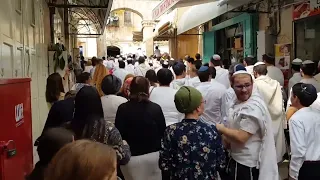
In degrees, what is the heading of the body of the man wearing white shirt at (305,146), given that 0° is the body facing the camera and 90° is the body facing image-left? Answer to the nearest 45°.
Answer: approximately 135°

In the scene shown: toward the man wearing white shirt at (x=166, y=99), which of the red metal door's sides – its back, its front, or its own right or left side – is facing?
left

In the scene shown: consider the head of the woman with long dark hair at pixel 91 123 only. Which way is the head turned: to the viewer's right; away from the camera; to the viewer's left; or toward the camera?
away from the camera

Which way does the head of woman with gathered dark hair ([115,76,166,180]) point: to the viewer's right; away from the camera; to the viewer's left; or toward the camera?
away from the camera

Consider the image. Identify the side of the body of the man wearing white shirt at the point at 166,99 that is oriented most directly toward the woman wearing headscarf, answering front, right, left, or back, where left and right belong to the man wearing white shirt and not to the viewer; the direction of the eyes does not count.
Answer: back

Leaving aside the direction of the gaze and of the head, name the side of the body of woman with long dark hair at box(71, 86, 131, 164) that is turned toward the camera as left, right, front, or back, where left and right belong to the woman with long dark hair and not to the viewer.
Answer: back

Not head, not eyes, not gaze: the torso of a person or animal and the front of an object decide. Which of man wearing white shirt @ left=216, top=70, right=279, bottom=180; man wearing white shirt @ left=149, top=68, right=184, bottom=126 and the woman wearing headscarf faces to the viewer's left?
man wearing white shirt @ left=216, top=70, right=279, bottom=180

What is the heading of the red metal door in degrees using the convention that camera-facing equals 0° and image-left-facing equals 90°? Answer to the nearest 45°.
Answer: approximately 315°

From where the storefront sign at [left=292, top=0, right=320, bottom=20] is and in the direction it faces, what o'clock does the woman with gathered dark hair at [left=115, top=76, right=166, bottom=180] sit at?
The woman with gathered dark hair is roughly at 11 o'clock from the storefront sign.

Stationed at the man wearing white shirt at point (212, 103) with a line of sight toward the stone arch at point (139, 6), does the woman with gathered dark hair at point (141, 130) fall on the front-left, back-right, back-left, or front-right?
back-left

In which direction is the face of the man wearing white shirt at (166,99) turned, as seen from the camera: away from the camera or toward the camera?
away from the camera

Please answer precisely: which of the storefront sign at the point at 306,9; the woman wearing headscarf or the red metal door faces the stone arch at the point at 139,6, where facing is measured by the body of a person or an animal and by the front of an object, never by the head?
the woman wearing headscarf

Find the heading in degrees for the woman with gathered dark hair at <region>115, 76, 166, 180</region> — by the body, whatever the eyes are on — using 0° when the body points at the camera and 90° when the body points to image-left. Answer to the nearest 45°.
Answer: approximately 180°
